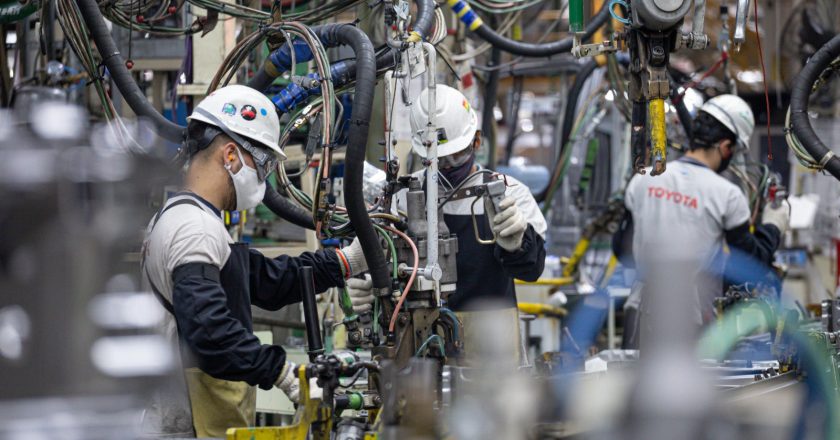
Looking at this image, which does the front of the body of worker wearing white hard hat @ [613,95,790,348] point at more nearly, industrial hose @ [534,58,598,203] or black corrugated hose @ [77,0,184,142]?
the industrial hose

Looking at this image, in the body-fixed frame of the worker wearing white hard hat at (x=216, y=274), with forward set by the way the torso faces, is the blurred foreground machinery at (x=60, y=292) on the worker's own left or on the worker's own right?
on the worker's own right

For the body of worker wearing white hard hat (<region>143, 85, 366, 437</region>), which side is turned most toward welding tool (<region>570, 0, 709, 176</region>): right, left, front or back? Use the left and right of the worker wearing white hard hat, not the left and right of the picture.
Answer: front

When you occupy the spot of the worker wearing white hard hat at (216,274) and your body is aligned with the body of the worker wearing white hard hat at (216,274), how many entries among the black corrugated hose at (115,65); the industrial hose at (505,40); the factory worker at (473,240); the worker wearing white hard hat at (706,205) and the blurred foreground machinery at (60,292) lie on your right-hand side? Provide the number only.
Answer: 1

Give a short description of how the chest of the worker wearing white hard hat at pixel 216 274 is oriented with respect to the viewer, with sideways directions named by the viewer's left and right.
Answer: facing to the right of the viewer

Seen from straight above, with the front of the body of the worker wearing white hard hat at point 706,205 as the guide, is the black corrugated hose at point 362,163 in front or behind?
behind

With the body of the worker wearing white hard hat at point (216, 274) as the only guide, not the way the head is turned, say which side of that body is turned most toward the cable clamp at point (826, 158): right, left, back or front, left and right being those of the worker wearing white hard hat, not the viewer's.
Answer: front

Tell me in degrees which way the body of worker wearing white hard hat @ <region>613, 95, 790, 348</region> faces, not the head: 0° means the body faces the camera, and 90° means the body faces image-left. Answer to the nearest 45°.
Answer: approximately 225°

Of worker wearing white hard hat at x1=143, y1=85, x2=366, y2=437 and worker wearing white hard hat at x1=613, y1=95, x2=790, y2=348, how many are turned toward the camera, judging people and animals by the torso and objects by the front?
0

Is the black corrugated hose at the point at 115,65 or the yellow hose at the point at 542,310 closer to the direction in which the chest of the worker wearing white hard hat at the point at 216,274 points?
the yellow hose

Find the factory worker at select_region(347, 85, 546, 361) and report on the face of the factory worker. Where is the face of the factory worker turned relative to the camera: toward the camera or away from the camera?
toward the camera

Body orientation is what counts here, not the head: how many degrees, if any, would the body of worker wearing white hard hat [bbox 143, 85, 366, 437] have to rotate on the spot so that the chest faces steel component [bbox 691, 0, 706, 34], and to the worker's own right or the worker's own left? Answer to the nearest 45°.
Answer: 0° — they already face it

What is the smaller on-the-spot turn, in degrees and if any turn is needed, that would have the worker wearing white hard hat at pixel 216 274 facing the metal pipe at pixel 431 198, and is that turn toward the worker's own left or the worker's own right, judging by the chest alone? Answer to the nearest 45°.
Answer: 0° — they already face it

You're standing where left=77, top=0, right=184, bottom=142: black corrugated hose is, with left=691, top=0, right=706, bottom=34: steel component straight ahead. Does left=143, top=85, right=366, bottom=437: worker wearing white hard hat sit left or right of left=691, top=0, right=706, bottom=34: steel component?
right
